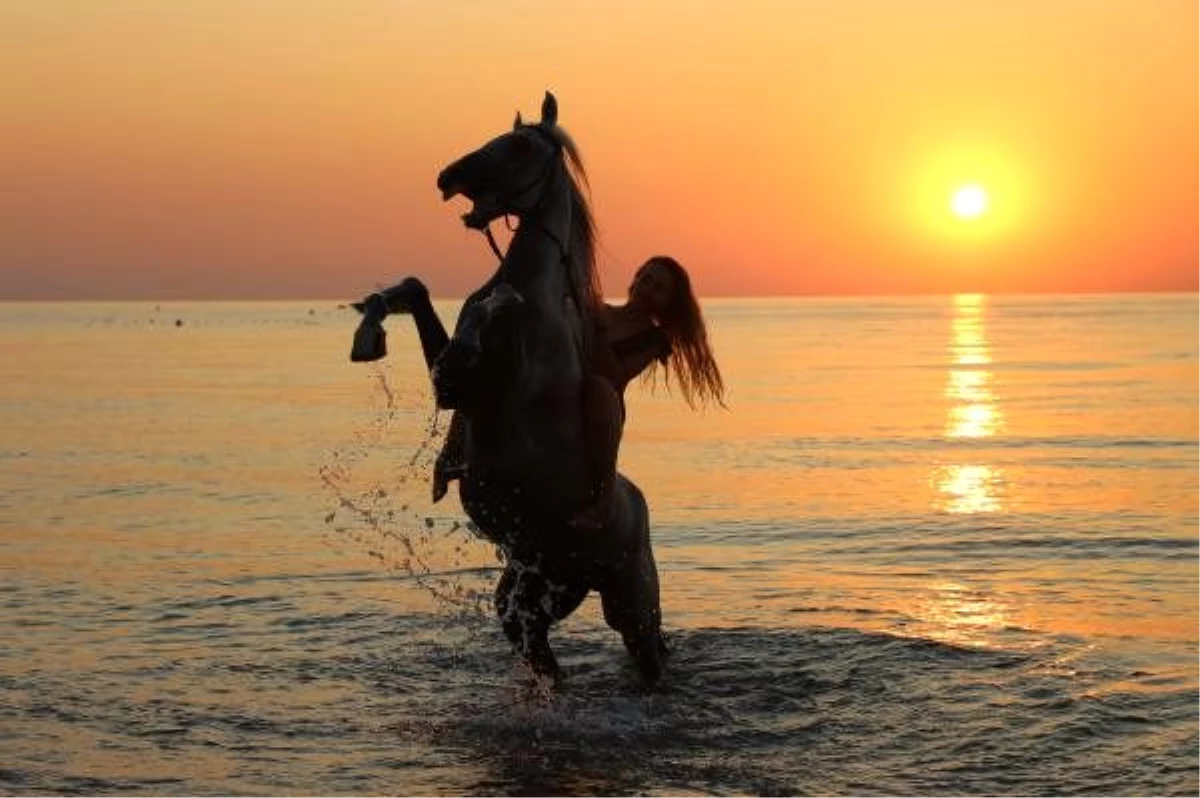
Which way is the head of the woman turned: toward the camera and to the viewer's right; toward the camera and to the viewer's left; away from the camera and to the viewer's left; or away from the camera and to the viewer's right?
toward the camera and to the viewer's left

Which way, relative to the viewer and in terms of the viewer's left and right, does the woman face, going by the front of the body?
facing the viewer and to the left of the viewer
